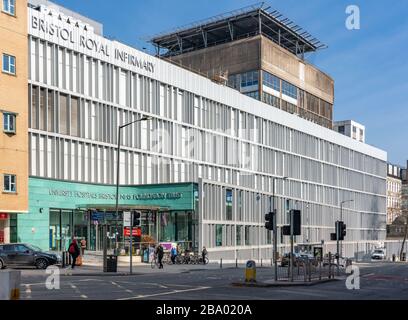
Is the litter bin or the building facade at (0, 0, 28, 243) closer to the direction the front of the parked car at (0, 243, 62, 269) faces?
the litter bin

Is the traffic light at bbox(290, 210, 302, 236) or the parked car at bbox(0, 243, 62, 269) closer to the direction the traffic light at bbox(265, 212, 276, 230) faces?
the parked car

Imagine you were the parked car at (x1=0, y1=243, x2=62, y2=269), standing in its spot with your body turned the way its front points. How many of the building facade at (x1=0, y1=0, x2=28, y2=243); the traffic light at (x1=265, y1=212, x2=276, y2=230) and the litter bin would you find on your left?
1

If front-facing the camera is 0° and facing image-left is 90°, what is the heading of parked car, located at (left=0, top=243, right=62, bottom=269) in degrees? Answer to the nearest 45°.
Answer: approximately 270°

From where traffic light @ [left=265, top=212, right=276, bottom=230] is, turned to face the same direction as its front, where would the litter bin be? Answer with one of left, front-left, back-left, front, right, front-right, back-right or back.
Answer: front-right

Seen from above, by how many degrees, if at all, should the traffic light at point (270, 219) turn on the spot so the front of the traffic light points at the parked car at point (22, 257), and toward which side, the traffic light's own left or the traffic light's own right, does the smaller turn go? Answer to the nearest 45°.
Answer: approximately 45° to the traffic light's own right

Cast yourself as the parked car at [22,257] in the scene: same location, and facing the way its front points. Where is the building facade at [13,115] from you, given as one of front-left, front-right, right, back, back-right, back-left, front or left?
left

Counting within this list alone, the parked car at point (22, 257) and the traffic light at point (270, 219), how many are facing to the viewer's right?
1

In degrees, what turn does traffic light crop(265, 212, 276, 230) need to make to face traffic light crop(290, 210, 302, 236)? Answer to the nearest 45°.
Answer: approximately 135° to its left
